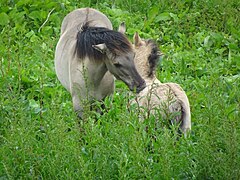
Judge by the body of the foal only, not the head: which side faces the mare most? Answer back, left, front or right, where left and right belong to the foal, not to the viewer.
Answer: front

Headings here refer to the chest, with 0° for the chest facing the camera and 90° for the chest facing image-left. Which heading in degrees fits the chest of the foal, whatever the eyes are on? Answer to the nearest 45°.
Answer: approximately 135°
